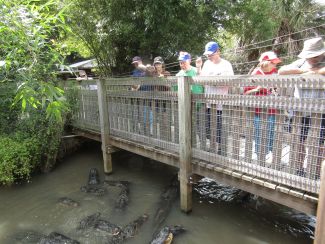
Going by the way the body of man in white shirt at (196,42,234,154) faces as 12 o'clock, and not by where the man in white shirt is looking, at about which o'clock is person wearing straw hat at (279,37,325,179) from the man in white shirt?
The person wearing straw hat is roughly at 9 o'clock from the man in white shirt.

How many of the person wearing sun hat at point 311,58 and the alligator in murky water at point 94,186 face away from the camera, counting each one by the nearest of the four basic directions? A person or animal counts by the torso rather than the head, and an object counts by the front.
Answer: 1

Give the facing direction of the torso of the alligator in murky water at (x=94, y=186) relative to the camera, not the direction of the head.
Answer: away from the camera

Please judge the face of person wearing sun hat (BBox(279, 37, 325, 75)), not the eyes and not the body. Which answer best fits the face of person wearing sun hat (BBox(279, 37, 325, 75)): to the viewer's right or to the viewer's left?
to the viewer's left
